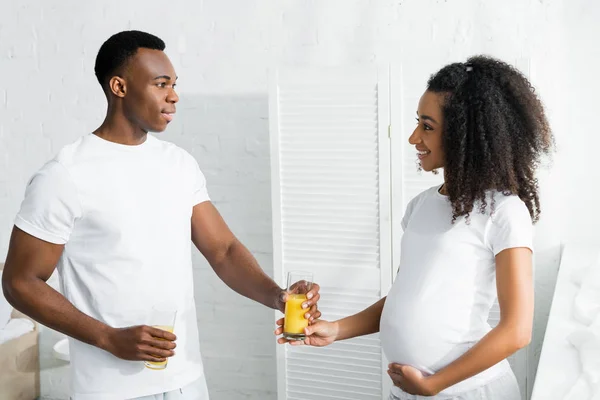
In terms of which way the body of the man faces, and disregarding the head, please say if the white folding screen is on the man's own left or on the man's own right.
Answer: on the man's own left

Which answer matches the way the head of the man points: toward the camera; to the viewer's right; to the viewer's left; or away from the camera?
to the viewer's right

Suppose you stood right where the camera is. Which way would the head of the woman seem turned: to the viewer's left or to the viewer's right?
to the viewer's left

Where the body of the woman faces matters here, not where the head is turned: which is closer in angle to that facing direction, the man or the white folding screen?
the man

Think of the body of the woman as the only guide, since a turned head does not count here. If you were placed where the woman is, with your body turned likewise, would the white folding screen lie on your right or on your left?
on your right

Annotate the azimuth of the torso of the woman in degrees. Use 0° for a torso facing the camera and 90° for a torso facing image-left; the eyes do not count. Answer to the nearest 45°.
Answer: approximately 45°

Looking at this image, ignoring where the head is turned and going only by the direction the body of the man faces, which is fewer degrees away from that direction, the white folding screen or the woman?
the woman

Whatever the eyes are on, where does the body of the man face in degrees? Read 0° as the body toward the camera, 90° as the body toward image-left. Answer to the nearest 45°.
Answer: approximately 315°
